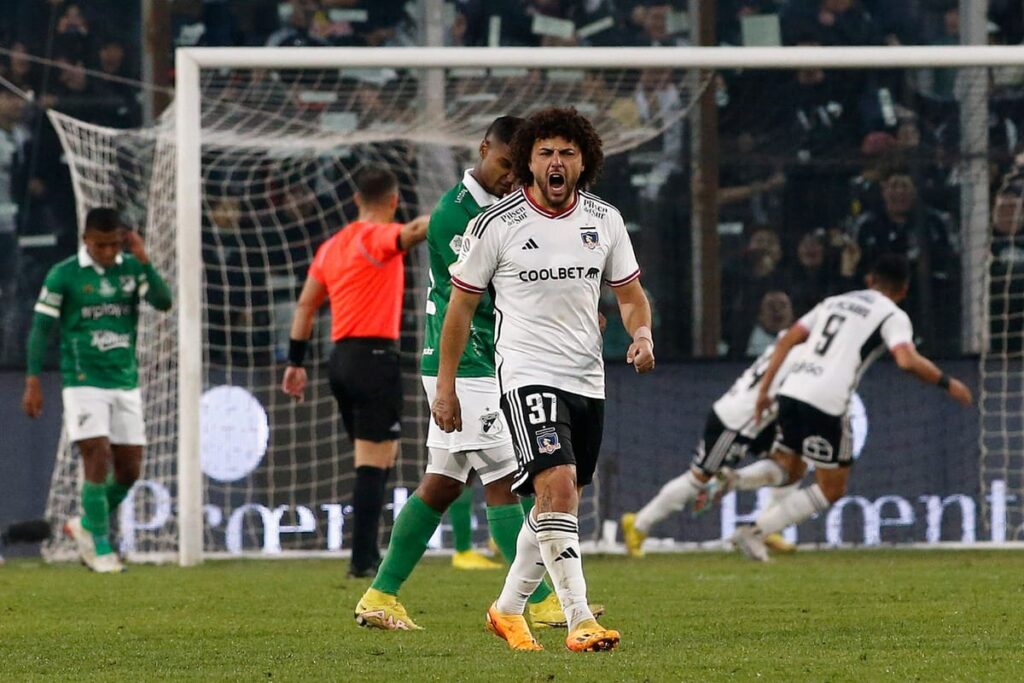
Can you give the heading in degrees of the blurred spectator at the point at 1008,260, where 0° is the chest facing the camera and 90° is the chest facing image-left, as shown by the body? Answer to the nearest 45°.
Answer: approximately 0°

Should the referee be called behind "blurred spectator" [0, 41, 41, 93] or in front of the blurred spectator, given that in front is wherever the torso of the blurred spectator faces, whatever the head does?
in front

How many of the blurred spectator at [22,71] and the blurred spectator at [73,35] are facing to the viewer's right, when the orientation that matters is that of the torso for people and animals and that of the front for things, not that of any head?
0

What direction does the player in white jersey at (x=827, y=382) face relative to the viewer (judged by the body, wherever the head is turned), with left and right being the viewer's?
facing away from the viewer and to the right of the viewer

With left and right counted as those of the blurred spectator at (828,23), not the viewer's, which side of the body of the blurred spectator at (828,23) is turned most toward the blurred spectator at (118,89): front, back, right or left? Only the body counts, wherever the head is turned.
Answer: right

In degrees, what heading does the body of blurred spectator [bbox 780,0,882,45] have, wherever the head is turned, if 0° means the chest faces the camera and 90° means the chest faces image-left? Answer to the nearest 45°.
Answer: approximately 0°

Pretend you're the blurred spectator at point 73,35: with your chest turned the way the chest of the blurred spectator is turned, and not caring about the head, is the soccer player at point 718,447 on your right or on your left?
on your left

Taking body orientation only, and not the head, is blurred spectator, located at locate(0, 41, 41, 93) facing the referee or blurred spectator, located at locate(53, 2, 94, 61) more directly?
the referee
